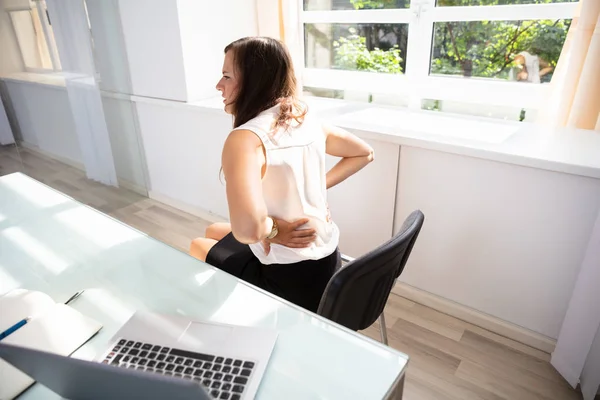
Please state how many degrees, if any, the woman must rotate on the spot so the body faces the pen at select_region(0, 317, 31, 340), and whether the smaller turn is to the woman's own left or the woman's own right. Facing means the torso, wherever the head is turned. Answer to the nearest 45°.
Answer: approximately 90° to the woman's own left

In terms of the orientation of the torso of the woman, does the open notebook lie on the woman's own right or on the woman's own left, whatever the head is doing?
on the woman's own left

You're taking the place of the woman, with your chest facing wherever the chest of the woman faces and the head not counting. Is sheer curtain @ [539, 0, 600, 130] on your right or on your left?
on your right

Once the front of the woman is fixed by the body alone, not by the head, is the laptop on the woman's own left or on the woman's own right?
on the woman's own left

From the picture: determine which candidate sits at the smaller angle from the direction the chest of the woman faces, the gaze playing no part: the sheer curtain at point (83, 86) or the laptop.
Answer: the sheer curtain

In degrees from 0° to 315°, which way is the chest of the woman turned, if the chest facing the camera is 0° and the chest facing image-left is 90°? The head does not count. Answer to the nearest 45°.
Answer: approximately 135°

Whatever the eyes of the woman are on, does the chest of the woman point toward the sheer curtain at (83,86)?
yes

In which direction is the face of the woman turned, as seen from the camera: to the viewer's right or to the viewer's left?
to the viewer's left

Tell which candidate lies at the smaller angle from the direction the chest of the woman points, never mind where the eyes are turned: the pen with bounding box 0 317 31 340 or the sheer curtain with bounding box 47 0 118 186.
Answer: the sheer curtain

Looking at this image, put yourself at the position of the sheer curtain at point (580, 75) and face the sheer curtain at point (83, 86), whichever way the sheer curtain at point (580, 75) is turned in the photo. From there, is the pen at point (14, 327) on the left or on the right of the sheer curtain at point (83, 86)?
left
